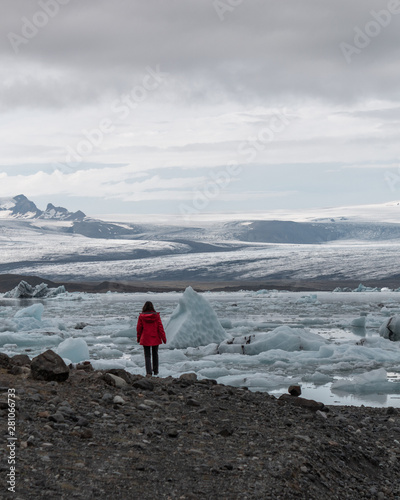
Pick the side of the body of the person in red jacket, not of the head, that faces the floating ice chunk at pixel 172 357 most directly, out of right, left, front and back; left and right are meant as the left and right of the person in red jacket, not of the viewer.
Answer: front

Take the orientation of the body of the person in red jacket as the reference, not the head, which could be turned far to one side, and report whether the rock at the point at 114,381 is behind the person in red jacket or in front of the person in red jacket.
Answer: behind

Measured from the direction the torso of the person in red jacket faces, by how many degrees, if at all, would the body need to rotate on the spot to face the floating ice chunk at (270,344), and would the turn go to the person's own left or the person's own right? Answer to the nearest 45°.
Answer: approximately 45° to the person's own right

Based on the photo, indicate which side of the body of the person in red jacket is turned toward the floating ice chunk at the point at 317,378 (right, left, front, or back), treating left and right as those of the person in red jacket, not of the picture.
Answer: right

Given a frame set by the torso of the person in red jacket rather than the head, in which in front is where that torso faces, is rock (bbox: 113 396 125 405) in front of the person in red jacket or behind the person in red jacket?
behind

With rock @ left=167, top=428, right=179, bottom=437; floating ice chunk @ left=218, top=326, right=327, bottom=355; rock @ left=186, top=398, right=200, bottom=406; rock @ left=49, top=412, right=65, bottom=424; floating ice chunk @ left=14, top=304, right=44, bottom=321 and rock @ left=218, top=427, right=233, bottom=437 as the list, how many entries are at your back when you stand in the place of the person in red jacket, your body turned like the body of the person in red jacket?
4

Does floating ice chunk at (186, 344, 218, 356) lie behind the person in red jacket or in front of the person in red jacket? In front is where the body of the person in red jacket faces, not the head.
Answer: in front

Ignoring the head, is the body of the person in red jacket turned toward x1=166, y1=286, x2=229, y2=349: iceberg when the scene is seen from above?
yes

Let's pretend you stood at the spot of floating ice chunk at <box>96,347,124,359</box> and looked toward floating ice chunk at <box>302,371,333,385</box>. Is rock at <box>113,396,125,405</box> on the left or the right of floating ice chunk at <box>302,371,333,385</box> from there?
right

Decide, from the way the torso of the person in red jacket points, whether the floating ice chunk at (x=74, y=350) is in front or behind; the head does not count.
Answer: in front

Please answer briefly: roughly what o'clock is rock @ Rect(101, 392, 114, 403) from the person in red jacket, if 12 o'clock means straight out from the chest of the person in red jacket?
The rock is roughly at 6 o'clock from the person in red jacket.

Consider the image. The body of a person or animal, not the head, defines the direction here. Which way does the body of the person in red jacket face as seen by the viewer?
away from the camera
